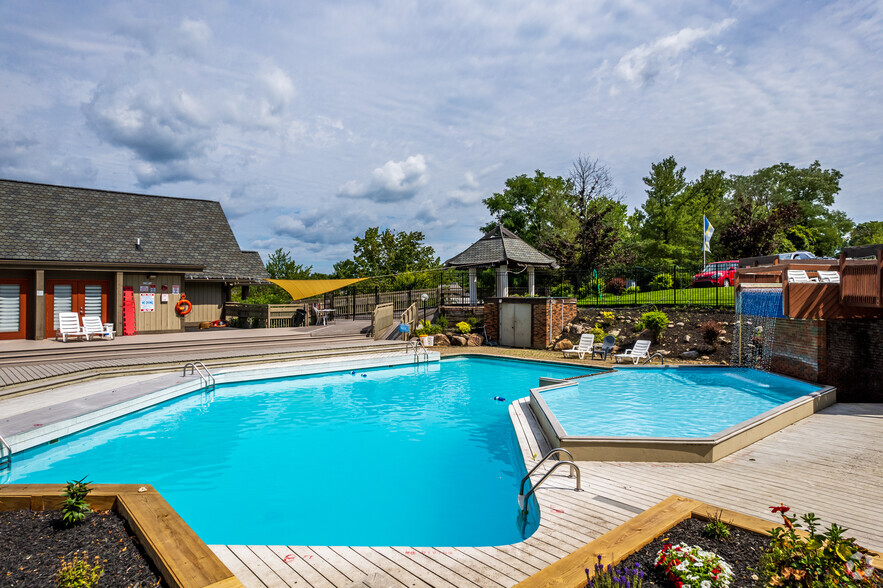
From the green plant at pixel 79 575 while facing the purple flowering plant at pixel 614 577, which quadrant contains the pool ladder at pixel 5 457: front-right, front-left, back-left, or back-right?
back-left

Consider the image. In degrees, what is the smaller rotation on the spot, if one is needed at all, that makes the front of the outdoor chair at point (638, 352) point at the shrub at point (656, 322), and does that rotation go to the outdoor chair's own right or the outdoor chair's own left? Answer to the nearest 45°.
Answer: approximately 135° to the outdoor chair's own right

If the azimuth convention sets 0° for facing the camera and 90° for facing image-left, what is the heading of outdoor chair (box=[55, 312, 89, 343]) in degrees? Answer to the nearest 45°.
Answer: approximately 315°

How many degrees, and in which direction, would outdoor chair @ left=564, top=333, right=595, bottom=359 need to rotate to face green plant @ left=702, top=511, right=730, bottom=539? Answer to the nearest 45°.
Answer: approximately 45° to its left

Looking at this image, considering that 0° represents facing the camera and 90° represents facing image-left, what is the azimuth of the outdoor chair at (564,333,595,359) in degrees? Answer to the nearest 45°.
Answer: approximately 45°

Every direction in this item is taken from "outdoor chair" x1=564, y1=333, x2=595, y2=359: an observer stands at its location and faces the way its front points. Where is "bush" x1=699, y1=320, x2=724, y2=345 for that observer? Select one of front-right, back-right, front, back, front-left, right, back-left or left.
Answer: back-left

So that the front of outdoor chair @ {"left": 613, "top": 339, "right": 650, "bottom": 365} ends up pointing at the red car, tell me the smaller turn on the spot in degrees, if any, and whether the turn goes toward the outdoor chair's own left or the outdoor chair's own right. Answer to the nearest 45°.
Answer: approximately 135° to the outdoor chair's own right

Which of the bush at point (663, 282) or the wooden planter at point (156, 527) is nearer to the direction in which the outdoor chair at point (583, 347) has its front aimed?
the wooden planter

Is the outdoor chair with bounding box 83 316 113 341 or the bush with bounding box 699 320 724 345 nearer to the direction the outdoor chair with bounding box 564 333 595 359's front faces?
the outdoor chair
